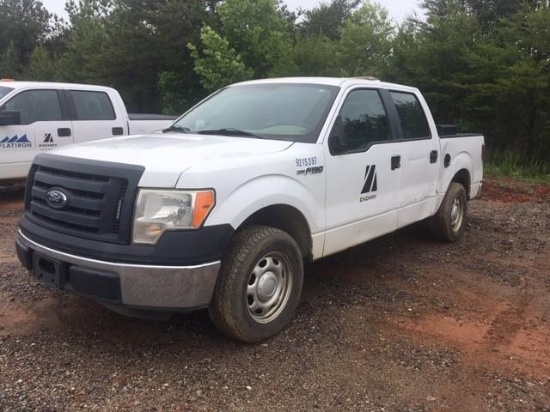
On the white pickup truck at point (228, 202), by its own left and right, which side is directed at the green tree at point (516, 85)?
back

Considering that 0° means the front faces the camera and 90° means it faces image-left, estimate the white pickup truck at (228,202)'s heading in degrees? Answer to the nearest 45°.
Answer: approximately 45°

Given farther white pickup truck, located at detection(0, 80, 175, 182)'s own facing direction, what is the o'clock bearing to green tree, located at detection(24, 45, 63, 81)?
The green tree is roughly at 3 o'clock from the farther white pickup truck.

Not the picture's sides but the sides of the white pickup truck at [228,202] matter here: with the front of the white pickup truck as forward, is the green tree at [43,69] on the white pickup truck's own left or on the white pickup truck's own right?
on the white pickup truck's own right

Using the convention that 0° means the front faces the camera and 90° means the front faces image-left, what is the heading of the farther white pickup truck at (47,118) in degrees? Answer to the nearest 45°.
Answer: approximately 90°

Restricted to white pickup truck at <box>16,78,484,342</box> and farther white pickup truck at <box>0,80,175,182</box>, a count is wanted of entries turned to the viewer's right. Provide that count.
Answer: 0

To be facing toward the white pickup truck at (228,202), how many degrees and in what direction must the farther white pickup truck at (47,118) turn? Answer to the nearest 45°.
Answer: approximately 90° to its left
